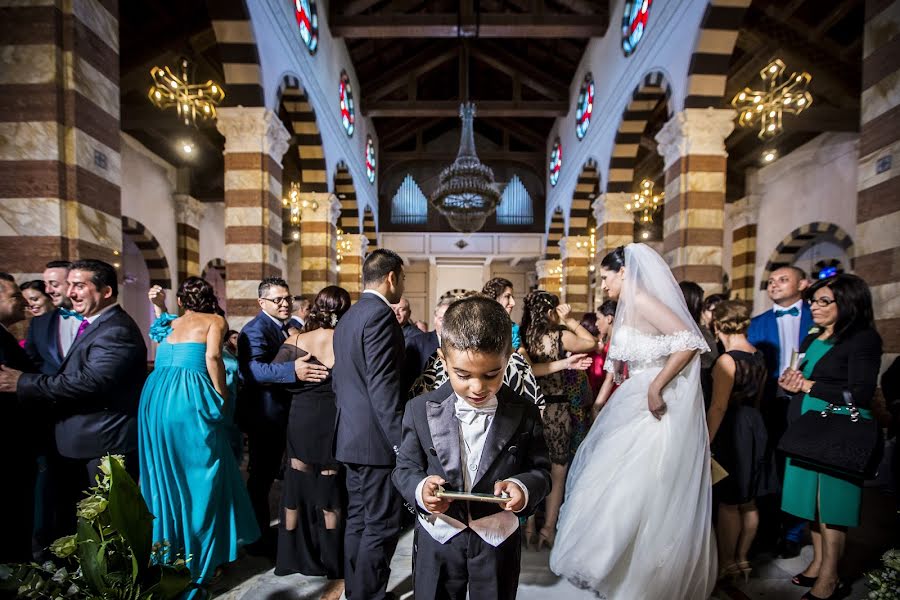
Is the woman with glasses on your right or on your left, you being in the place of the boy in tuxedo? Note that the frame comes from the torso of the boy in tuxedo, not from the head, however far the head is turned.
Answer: on your left

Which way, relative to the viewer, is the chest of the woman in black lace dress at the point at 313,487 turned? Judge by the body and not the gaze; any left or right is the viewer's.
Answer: facing away from the viewer

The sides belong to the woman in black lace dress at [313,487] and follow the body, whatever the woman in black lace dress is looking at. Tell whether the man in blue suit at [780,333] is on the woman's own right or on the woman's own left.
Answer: on the woman's own right

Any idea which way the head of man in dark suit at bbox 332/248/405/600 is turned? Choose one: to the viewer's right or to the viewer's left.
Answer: to the viewer's right

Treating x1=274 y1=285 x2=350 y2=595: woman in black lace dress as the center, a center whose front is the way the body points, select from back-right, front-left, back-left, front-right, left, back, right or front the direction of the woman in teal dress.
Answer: left

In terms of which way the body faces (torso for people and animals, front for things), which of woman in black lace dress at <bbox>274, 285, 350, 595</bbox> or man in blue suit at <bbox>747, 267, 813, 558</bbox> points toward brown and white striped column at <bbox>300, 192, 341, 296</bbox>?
the woman in black lace dress

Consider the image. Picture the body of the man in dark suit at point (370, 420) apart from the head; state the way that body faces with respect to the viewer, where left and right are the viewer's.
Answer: facing away from the viewer and to the right of the viewer
